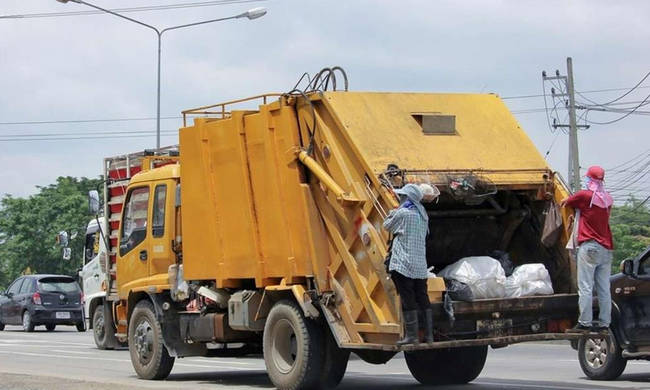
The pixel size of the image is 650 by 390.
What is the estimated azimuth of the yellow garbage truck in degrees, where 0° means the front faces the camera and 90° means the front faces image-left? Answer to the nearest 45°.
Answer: approximately 135°

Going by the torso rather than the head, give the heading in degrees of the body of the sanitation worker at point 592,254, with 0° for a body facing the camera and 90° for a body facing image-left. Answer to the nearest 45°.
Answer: approximately 135°

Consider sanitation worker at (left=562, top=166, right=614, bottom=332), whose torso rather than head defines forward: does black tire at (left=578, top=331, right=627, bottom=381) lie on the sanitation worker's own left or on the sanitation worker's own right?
on the sanitation worker's own right
